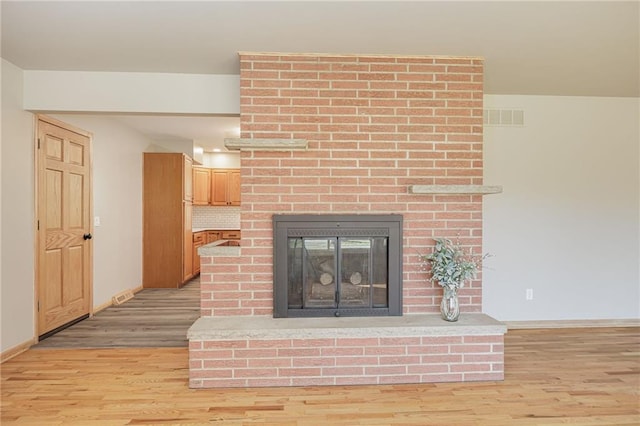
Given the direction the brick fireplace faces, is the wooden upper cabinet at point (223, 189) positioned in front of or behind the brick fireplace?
behind

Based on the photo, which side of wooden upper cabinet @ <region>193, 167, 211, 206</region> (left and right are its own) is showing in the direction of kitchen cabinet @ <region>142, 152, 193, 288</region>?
right

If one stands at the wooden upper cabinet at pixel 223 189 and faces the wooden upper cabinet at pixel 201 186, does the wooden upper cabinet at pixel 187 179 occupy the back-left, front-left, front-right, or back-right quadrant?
front-left

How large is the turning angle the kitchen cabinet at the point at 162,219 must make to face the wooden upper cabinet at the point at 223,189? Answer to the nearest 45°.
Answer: approximately 45° to its left

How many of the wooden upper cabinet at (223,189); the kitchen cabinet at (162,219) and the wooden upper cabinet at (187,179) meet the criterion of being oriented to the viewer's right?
2

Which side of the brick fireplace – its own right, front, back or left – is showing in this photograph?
front

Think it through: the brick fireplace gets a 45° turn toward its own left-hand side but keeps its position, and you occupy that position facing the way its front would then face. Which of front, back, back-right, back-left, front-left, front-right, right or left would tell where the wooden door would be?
back-right

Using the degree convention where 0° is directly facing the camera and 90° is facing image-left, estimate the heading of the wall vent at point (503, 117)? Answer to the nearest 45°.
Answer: approximately 0°

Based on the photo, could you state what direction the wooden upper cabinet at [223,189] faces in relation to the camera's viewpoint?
facing the viewer

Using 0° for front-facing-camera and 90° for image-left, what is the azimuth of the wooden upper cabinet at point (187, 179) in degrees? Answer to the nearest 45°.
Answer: approximately 270°

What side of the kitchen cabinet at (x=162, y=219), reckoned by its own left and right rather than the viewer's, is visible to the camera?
right

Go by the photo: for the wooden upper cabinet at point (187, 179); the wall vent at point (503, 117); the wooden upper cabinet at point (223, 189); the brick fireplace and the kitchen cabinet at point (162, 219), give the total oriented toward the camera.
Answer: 3

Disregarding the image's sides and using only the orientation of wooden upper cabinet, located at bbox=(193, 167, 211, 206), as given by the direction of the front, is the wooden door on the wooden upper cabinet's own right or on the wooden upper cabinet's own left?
on the wooden upper cabinet's own right
